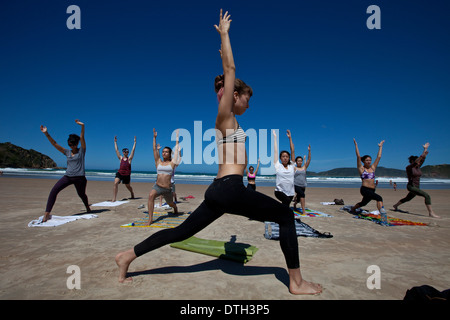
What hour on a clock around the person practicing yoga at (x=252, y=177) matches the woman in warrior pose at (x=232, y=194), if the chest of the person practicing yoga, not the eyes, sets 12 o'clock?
The woman in warrior pose is roughly at 12 o'clock from the person practicing yoga.

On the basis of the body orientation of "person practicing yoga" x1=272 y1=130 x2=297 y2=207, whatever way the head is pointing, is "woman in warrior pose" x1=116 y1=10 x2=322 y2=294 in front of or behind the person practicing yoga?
in front

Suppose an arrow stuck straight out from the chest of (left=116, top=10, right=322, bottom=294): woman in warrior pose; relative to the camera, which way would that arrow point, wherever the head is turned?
to the viewer's right

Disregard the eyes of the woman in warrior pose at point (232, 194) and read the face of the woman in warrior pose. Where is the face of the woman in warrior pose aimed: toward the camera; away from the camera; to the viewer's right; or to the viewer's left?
to the viewer's right

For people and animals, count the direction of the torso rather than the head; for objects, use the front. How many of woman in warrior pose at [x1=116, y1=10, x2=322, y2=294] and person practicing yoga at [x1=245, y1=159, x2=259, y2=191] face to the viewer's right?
1

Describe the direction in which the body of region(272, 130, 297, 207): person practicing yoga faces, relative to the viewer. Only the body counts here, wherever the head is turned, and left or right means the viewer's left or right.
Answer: facing the viewer

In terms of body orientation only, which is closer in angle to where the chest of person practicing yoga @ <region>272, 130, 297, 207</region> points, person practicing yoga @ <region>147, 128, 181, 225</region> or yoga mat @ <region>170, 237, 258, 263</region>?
the yoga mat

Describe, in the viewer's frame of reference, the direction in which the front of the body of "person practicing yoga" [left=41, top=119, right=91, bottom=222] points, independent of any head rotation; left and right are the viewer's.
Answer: facing the viewer and to the left of the viewer

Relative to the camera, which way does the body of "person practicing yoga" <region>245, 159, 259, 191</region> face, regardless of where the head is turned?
toward the camera
